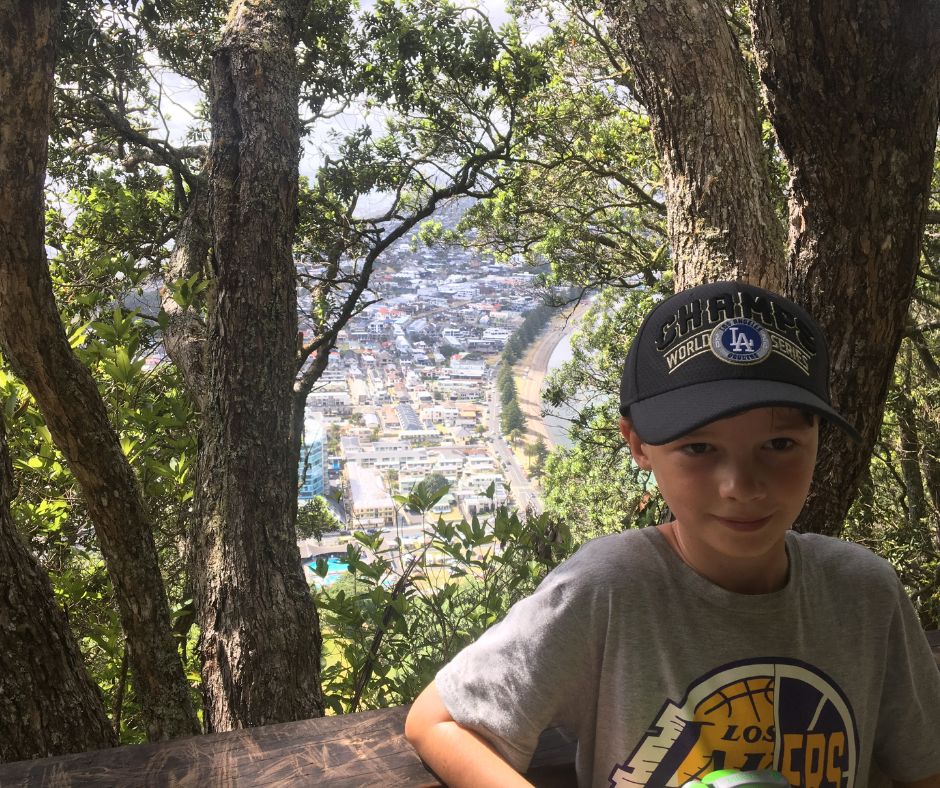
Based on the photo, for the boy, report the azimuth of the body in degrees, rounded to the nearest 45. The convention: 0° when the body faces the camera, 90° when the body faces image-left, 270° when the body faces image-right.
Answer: approximately 0°

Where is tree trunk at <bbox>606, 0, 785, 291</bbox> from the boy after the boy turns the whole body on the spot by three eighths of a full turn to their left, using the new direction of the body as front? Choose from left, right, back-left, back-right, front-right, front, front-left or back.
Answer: front-left

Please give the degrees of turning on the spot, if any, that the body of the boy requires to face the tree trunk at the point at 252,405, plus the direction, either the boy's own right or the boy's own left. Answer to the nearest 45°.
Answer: approximately 135° to the boy's own right

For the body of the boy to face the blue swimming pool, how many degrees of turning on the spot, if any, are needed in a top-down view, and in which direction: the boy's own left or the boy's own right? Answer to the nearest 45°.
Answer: approximately 135° to the boy's own right
